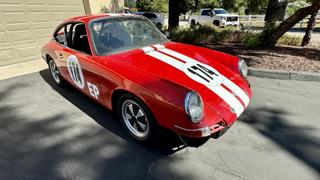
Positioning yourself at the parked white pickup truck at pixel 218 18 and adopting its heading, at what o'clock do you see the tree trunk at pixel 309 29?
The tree trunk is roughly at 1 o'clock from the parked white pickup truck.

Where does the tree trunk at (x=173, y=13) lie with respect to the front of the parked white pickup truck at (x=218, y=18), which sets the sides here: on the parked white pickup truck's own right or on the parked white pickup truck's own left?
on the parked white pickup truck's own right

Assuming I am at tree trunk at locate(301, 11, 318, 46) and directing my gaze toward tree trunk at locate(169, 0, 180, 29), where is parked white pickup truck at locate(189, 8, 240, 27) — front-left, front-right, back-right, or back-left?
front-right

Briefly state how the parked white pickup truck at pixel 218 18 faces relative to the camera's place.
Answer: facing the viewer and to the right of the viewer

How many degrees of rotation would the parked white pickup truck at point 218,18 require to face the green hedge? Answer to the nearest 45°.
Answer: approximately 45° to its right

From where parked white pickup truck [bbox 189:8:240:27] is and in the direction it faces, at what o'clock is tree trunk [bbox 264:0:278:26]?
The tree trunk is roughly at 11 o'clock from the parked white pickup truck.
